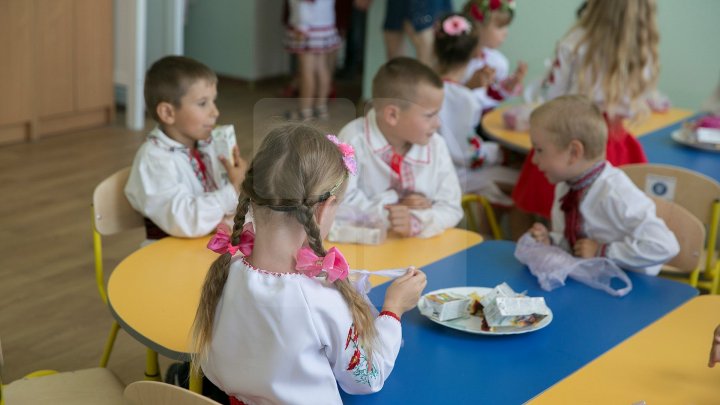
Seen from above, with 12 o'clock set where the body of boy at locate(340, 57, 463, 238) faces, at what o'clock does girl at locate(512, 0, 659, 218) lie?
The girl is roughly at 9 o'clock from the boy.

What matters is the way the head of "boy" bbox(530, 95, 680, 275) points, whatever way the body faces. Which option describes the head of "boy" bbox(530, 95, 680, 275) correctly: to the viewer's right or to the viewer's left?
to the viewer's left

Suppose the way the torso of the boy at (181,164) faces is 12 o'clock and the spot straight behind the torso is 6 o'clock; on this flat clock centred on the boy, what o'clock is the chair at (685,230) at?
The chair is roughly at 11 o'clock from the boy.

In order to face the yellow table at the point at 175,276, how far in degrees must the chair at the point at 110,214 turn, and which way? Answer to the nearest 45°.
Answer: approximately 45° to its right

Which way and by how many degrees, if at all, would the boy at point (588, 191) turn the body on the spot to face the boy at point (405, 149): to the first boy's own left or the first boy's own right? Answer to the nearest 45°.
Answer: approximately 45° to the first boy's own right

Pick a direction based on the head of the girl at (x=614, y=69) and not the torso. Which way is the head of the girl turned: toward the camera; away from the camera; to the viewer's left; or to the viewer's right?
away from the camera

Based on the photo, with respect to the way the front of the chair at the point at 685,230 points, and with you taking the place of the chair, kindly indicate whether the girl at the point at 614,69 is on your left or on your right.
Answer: on your right
